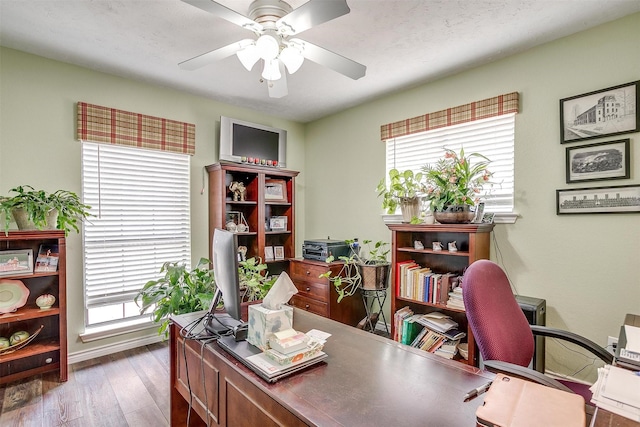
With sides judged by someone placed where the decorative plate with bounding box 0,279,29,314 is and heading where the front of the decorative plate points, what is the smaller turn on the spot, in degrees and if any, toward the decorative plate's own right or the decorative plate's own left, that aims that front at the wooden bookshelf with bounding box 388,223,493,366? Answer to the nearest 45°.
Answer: approximately 45° to the decorative plate's own left

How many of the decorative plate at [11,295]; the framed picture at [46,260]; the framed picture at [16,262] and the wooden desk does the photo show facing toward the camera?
3

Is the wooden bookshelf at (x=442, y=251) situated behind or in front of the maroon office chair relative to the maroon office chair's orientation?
behind

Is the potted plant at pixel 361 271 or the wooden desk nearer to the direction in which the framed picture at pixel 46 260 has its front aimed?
the wooden desk

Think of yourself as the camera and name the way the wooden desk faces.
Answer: facing away from the viewer and to the right of the viewer

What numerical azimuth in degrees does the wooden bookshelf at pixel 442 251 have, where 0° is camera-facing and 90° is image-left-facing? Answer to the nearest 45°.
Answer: approximately 45°
